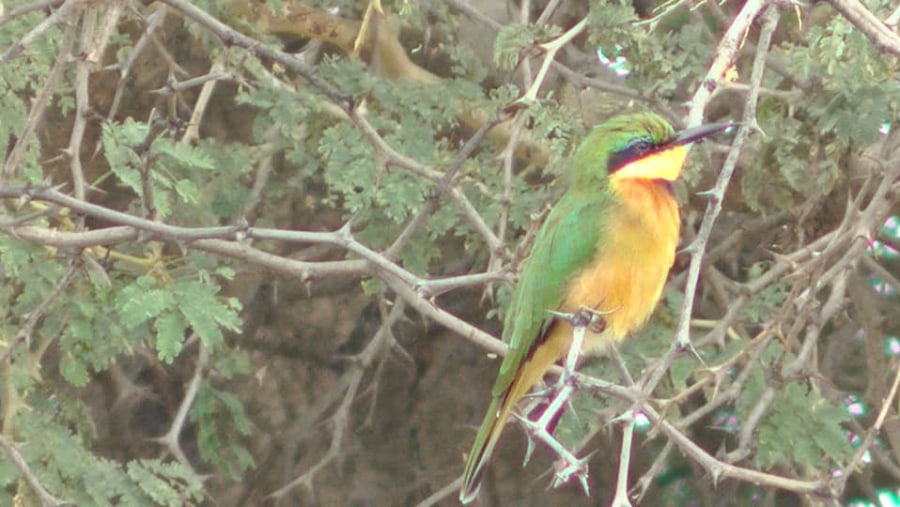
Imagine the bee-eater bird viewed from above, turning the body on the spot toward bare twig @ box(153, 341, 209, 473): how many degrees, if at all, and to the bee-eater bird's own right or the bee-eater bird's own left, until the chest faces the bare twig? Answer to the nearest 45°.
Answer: approximately 180°

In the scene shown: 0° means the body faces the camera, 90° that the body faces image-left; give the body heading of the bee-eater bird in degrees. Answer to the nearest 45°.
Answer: approximately 270°
